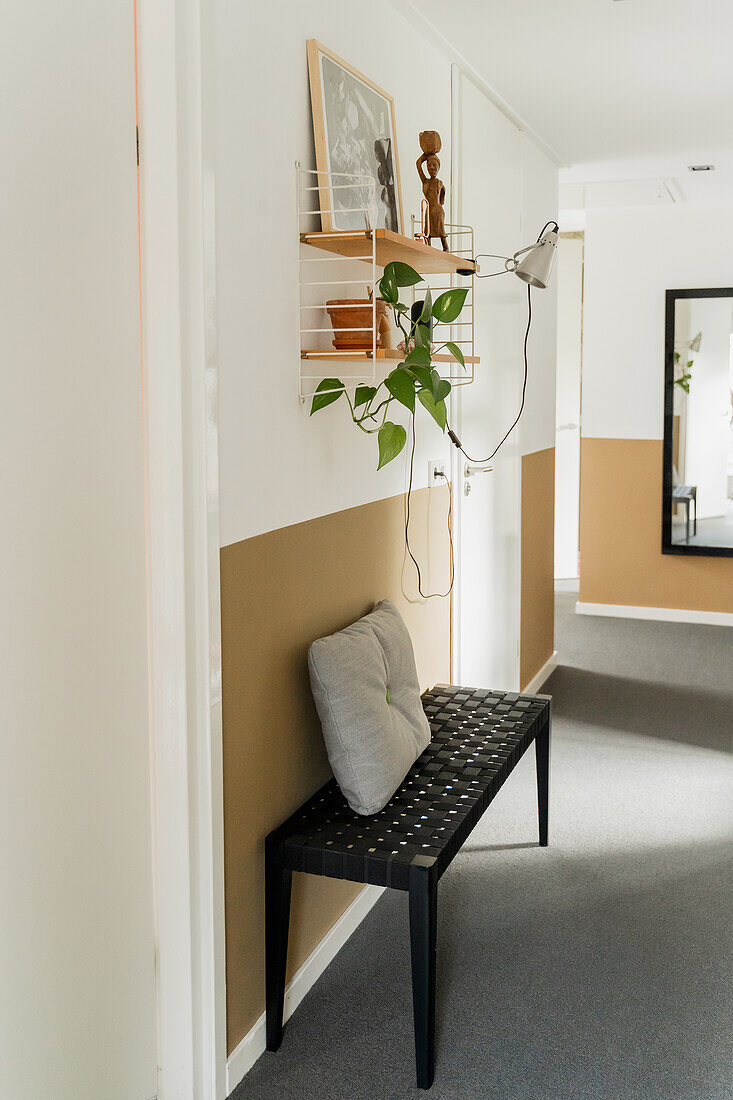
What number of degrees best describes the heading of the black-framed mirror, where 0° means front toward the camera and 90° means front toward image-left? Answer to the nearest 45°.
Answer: approximately 0°

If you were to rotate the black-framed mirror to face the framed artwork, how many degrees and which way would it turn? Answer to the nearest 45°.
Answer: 0° — it already faces it

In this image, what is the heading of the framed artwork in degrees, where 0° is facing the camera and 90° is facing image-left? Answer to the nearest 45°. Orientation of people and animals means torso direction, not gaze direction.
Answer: approximately 315°

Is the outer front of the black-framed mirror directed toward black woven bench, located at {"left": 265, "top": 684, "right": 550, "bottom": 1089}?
yes

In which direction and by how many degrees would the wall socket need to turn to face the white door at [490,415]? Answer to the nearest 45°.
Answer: approximately 135° to its left

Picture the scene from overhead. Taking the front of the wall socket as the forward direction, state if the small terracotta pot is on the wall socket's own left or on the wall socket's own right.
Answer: on the wall socket's own right
